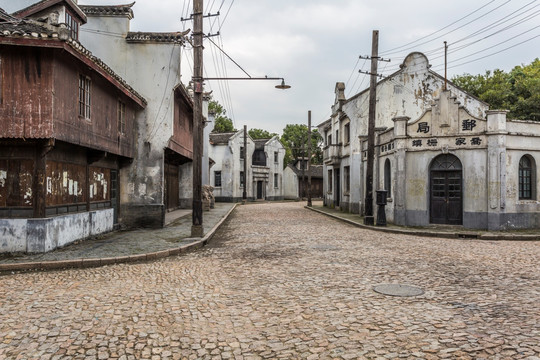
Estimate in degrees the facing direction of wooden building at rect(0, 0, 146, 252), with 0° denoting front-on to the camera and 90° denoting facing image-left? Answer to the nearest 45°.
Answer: approximately 315°

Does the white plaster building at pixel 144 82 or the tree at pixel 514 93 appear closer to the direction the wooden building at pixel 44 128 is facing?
the tree

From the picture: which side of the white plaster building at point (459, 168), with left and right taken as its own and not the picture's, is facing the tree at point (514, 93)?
back

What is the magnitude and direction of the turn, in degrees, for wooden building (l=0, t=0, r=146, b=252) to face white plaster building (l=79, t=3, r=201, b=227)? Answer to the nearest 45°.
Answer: approximately 90° to its left

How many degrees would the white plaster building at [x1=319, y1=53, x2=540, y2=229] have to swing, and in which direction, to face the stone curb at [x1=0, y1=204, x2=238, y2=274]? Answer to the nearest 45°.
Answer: approximately 45° to its right

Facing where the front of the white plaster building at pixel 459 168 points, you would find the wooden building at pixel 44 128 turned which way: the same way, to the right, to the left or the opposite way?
to the left

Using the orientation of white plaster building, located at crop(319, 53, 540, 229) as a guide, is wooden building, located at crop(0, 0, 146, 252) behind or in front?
in front

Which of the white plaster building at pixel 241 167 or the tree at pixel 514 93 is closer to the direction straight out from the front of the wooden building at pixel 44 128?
the tree

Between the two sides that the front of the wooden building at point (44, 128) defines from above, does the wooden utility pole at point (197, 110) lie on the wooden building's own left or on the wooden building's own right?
on the wooden building's own left

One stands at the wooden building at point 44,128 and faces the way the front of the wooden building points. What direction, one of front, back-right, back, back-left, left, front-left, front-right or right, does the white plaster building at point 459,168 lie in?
front-left

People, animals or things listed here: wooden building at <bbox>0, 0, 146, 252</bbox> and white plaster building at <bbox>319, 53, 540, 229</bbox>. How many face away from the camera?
0
